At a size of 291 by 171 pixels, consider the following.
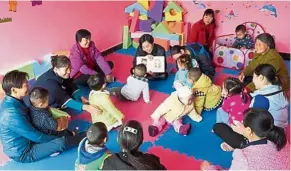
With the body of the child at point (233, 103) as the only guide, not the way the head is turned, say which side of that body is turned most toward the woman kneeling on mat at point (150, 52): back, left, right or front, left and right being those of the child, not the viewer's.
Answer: front

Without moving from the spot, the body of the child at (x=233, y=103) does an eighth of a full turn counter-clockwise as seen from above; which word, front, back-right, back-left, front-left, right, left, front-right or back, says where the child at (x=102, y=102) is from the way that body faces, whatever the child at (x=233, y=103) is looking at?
front

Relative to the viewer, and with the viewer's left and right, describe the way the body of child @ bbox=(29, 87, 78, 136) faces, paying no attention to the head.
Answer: facing away from the viewer and to the right of the viewer

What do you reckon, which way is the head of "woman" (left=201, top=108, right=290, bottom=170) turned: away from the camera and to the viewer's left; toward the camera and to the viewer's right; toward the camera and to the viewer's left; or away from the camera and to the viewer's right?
away from the camera and to the viewer's left

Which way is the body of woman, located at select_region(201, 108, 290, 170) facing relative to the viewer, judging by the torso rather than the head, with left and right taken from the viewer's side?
facing away from the viewer and to the left of the viewer

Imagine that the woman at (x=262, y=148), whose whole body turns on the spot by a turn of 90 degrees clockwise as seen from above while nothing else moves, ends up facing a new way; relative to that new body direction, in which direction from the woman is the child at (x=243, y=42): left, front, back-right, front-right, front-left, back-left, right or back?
front-left

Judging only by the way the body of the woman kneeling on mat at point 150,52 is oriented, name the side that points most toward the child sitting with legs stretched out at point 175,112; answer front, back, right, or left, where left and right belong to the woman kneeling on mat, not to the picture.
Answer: front

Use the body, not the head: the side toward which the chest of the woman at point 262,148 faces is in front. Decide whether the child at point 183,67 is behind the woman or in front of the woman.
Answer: in front

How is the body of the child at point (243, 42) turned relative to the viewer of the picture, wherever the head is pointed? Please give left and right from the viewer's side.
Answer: facing the viewer and to the left of the viewer

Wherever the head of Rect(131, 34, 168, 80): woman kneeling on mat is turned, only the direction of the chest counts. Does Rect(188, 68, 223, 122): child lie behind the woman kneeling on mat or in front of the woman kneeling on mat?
in front

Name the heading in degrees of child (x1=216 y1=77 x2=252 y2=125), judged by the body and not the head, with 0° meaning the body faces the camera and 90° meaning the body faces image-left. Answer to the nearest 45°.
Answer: approximately 135°

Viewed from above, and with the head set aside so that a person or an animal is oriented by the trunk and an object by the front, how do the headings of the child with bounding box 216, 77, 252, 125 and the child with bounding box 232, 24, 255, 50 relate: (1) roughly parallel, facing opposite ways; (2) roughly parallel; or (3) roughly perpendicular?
roughly perpendicular
